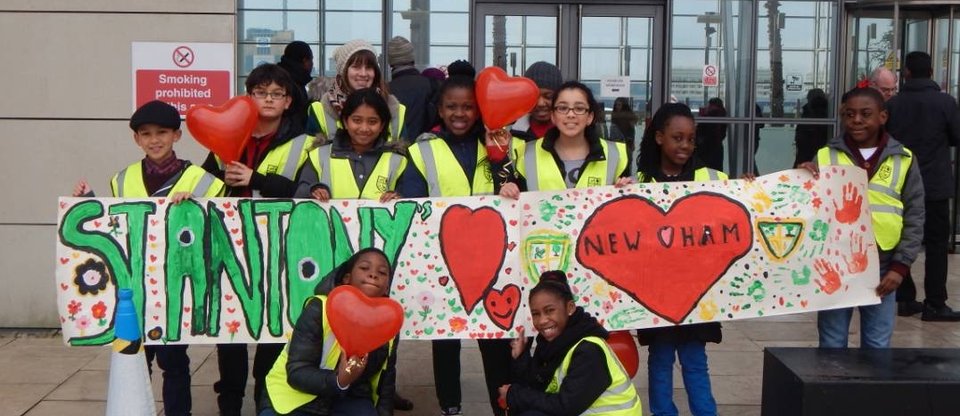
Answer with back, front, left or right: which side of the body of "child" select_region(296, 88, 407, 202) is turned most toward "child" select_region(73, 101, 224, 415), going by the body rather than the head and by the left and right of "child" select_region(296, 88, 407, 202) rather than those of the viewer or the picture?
right

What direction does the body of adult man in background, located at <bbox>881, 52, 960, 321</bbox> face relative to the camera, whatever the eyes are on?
away from the camera

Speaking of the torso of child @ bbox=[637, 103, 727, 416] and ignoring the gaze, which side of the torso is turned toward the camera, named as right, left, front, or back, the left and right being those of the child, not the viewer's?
front

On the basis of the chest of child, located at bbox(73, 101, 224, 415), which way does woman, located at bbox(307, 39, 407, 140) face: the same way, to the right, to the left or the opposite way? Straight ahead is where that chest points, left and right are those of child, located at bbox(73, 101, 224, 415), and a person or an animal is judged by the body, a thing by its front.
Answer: the same way

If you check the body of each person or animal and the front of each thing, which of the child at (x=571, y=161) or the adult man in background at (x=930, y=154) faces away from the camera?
the adult man in background

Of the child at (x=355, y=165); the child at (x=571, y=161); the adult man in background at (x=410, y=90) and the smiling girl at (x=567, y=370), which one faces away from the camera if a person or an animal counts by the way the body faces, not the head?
the adult man in background

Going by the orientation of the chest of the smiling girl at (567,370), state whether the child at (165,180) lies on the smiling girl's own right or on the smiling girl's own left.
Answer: on the smiling girl's own right

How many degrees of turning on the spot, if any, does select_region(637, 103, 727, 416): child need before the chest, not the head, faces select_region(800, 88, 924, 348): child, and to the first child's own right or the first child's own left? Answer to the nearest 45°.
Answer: approximately 90° to the first child's own left

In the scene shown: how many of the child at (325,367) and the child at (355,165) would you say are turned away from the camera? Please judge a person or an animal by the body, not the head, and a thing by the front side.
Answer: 0

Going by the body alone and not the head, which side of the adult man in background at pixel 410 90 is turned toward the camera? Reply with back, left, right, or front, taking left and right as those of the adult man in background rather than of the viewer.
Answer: back

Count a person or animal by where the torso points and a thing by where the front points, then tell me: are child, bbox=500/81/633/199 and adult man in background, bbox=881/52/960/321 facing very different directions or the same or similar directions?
very different directions

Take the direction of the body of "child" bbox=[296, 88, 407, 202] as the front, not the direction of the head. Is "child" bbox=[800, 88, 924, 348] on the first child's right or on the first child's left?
on the first child's left

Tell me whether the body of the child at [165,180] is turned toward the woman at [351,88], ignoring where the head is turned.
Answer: no

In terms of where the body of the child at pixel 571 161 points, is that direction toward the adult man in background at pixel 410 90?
no

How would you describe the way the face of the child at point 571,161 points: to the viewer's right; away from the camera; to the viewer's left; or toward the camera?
toward the camera

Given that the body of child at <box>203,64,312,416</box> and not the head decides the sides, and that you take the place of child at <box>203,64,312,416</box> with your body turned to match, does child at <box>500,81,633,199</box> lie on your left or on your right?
on your left

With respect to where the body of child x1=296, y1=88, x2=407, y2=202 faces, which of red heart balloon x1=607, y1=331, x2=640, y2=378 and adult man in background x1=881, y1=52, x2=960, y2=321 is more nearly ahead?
the red heart balloon

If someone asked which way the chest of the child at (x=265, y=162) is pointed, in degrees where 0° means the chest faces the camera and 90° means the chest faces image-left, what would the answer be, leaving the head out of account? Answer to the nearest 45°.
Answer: approximately 45°

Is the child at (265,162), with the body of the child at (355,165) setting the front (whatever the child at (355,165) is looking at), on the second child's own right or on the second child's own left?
on the second child's own right

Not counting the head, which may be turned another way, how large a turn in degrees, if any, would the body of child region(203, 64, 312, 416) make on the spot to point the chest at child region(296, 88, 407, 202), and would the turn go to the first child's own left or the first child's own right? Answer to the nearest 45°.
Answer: approximately 90° to the first child's own left

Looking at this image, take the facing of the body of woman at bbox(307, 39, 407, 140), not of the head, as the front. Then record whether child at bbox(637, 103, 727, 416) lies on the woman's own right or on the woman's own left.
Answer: on the woman's own left

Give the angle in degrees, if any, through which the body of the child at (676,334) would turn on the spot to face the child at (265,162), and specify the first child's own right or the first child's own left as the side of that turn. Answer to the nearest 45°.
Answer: approximately 90° to the first child's own right
